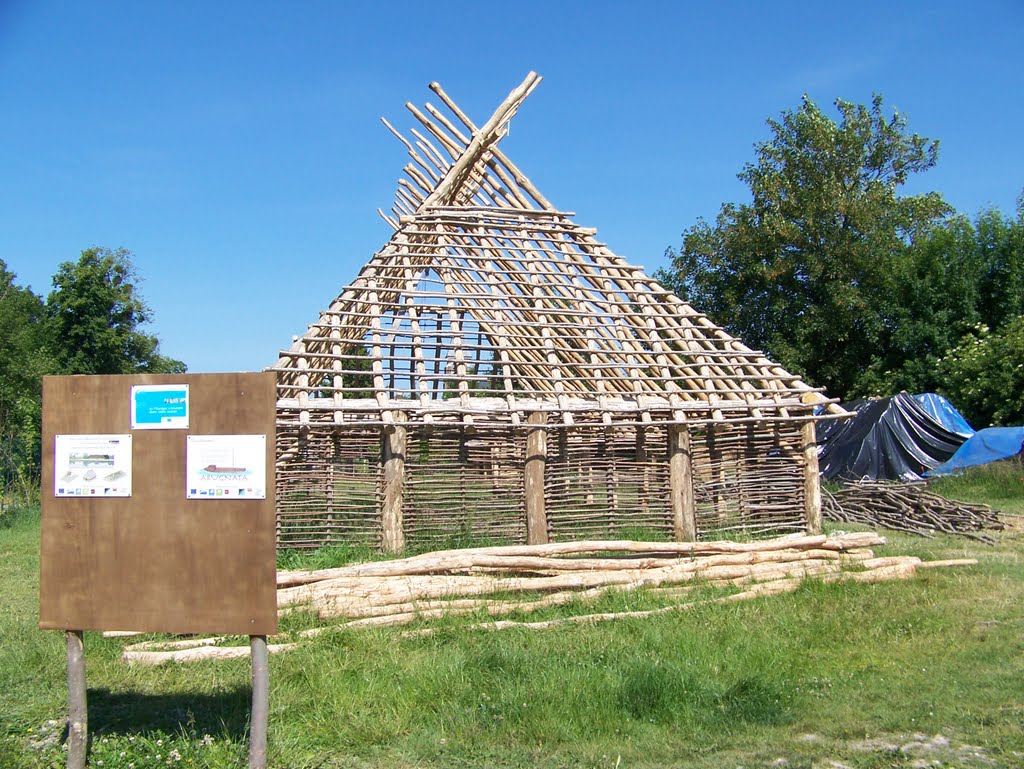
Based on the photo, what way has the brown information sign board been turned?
toward the camera

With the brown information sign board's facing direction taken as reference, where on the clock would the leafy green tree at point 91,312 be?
The leafy green tree is roughly at 6 o'clock from the brown information sign board.

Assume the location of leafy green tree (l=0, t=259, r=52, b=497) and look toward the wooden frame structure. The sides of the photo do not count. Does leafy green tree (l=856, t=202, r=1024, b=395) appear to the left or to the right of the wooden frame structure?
left

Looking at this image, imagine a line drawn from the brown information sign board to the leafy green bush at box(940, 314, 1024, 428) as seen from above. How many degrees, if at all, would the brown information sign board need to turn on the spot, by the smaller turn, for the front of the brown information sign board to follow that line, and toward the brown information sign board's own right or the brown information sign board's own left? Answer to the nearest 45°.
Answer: approximately 135° to the brown information sign board's own left

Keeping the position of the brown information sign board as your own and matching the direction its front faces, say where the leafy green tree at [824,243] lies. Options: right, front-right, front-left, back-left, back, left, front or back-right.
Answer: back-left

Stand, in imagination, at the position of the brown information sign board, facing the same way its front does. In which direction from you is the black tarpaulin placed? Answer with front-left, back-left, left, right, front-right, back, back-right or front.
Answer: back-left

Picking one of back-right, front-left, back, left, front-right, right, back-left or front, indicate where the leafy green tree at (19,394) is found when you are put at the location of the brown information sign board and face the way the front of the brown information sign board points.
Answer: back

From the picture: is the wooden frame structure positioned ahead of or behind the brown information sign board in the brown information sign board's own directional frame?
behind
